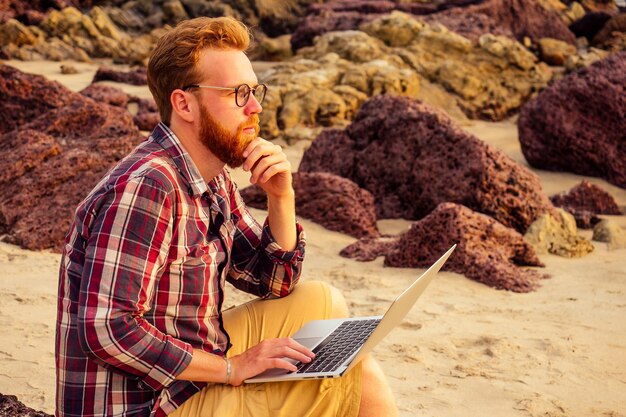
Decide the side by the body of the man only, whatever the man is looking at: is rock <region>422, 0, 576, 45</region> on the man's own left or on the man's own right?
on the man's own left

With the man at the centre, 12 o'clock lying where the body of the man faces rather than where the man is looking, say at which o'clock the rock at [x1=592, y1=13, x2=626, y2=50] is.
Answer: The rock is roughly at 10 o'clock from the man.

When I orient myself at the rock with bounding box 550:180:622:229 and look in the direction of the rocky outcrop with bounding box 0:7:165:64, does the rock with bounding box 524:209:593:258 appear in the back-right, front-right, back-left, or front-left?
back-left

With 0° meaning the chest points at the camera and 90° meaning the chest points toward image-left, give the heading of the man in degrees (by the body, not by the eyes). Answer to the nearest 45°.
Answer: approximately 270°

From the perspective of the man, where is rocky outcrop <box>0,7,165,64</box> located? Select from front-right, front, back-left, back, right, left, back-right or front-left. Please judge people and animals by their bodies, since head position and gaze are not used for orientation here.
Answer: left

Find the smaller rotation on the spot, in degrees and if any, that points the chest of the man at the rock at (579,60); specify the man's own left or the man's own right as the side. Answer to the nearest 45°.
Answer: approximately 45° to the man's own left

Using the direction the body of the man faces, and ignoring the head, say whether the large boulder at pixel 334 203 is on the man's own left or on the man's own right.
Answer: on the man's own left

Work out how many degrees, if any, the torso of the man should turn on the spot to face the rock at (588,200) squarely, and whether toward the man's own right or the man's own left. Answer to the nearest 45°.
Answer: approximately 45° to the man's own left

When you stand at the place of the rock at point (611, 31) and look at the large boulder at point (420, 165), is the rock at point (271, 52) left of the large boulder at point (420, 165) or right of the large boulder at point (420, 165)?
right

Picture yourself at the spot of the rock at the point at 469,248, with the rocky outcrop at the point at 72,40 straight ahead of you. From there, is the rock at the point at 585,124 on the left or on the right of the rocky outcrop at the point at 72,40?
right

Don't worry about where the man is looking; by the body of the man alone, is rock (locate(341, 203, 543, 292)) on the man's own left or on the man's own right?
on the man's own left

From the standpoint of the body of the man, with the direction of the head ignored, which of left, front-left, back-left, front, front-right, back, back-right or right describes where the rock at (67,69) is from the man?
left

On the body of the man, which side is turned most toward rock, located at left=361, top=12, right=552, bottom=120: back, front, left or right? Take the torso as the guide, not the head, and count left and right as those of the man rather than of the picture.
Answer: left

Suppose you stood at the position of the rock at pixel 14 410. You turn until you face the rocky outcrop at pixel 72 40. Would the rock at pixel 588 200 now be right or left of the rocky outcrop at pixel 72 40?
right

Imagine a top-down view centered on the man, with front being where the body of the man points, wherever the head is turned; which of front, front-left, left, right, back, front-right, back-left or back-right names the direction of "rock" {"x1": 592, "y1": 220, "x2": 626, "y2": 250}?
front-left

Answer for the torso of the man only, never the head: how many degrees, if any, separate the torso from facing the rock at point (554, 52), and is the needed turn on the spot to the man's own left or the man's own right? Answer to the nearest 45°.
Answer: approximately 45° to the man's own left
